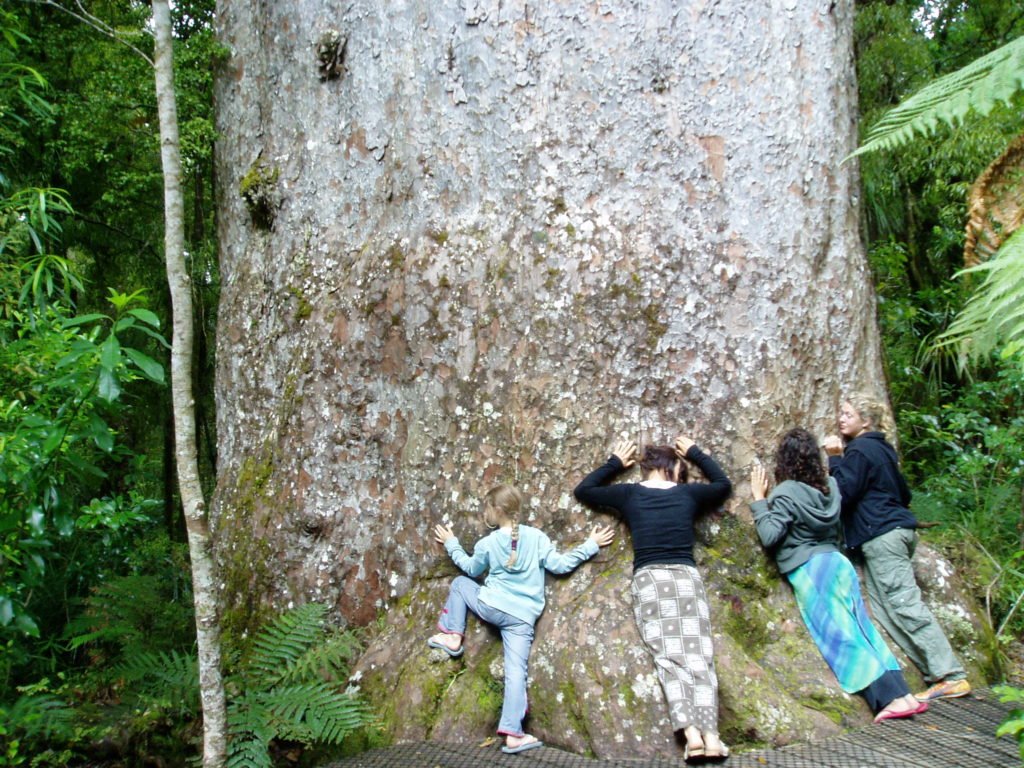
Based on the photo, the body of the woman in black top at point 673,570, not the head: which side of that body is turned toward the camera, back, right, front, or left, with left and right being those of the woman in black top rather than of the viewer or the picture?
back

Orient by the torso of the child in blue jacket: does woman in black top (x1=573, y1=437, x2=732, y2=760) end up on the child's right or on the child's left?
on the child's right

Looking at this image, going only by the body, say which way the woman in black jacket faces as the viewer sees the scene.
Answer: to the viewer's left

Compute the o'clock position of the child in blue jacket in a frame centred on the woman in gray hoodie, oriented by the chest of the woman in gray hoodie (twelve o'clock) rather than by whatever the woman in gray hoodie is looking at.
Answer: The child in blue jacket is roughly at 10 o'clock from the woman in gray hoodie.

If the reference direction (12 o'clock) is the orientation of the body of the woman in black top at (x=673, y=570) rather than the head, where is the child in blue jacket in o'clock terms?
The child in blue jacket is roughly at 9 o'clock from the woman in black top.

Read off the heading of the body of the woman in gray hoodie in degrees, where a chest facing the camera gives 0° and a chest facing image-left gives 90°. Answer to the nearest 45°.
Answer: approximately 135°

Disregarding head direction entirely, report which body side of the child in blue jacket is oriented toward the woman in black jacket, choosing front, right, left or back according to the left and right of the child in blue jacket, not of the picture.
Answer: right

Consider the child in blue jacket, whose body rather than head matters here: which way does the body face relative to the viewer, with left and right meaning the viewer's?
facing away from the viewer

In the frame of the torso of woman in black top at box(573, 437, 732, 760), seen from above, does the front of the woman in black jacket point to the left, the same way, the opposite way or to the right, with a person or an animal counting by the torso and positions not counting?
to the left

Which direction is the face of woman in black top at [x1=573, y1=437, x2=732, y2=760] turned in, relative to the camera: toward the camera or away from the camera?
away from the camera
